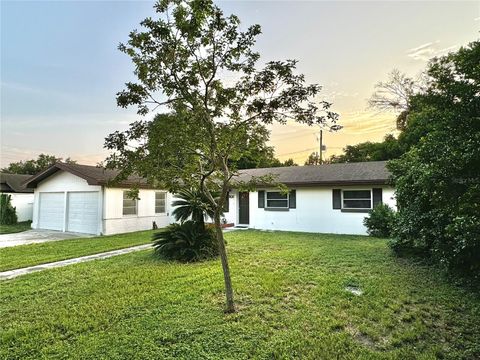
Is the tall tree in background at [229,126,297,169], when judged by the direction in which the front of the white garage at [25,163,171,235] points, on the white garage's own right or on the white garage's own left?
on the white garage's own left

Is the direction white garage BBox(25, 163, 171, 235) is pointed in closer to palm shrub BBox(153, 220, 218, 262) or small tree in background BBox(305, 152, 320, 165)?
the palm shrub

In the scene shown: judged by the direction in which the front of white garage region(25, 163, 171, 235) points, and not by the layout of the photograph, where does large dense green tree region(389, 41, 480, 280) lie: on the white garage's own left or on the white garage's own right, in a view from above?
on the white garage's own left

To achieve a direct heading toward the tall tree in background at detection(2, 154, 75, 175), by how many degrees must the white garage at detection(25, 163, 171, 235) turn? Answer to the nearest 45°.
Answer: approximately 135° to its right

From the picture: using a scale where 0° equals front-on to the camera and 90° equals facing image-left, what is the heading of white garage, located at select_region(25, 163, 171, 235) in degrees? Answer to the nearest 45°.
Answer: approximately 45°

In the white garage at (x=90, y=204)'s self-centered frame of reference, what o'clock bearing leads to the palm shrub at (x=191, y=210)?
The palm shrub is roughly at 10 o'clock from the white garage.

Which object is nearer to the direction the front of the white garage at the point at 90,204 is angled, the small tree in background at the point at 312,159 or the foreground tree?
the foreground tree

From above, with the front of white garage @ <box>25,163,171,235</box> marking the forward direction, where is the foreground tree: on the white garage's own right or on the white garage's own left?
on the white garage's own left

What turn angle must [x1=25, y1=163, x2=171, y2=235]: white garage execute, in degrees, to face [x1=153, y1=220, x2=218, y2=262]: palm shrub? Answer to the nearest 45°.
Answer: approximately 45° to its left

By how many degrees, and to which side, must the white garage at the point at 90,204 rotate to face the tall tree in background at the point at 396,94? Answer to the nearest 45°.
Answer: approximately 135° to its left
